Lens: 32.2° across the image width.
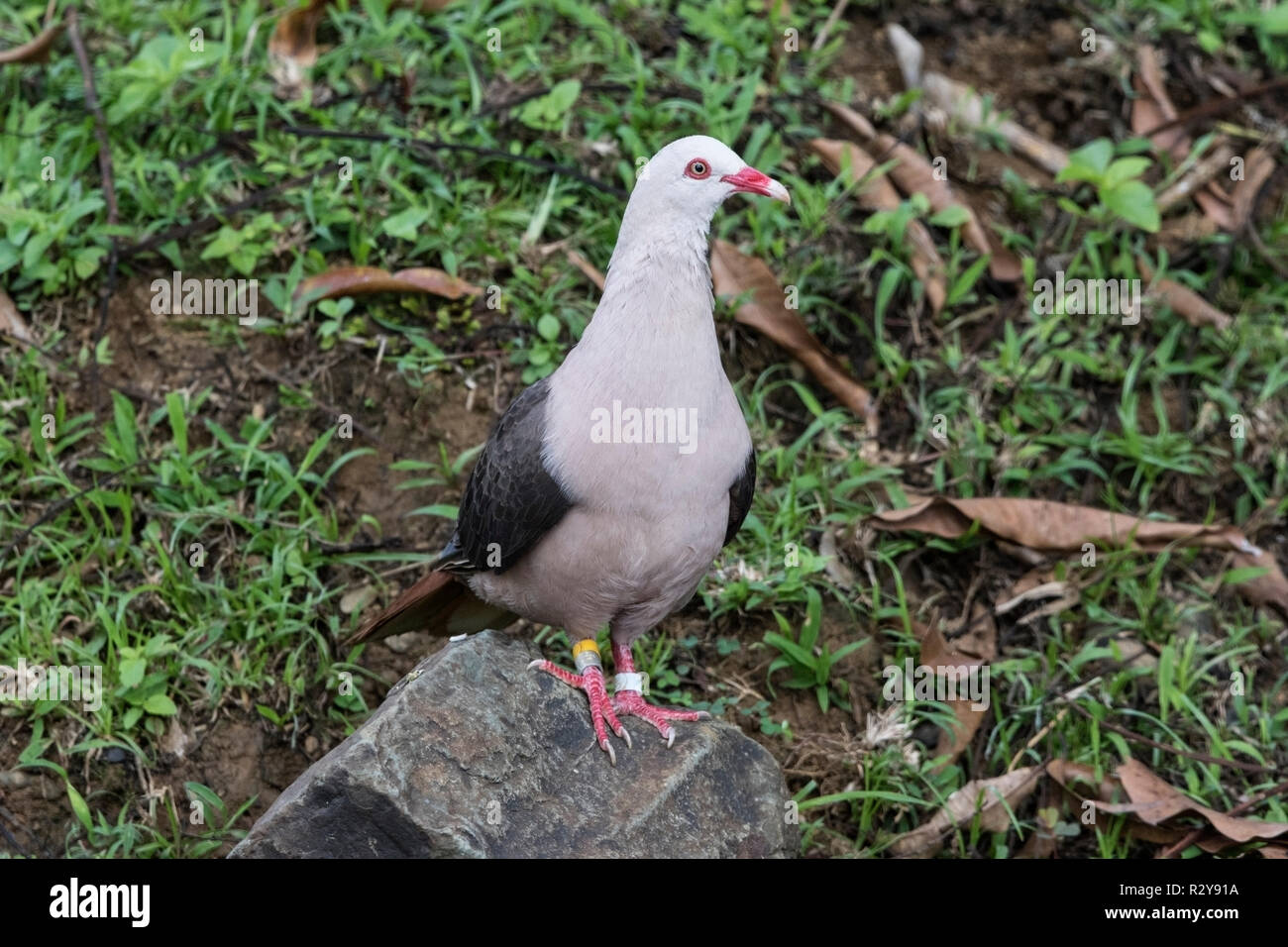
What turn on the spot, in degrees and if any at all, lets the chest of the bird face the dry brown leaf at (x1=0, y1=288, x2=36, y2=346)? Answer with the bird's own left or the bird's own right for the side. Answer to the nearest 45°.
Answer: approximately 180°

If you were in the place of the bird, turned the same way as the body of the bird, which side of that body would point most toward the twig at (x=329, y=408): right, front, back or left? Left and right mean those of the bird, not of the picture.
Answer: back

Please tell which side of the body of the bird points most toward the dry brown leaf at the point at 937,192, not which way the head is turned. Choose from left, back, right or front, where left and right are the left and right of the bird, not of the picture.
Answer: left

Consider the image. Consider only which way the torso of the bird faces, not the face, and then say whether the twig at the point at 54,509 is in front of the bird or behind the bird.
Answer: behind

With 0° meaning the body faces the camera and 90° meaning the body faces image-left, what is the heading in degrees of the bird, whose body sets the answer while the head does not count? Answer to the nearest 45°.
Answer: approximately 315°

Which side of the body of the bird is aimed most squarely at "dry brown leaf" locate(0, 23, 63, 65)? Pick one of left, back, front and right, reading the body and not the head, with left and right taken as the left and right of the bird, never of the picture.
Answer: back

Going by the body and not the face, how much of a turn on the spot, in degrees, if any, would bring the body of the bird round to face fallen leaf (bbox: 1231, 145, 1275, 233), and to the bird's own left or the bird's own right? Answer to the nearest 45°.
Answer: approximately 90° to the bird's own left

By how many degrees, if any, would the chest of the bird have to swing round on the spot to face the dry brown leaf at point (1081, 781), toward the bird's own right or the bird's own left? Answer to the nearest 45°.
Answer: approximately 90° to the bird's own left
